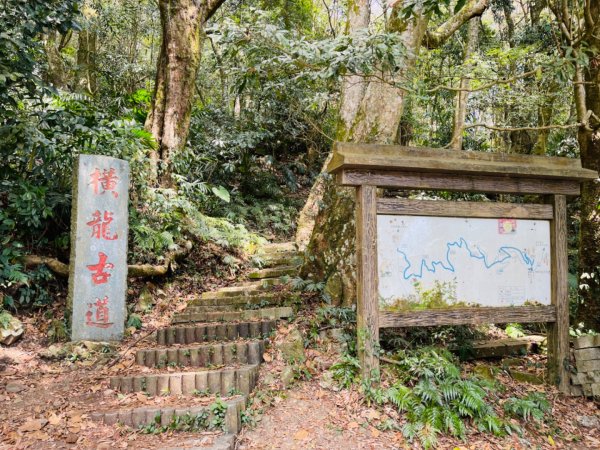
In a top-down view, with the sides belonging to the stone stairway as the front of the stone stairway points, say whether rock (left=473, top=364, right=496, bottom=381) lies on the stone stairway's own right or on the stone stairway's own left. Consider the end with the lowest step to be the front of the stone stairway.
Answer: on the stone stairway's own left

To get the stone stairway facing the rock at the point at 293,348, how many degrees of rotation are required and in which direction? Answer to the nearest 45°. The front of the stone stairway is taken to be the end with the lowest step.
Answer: approximately 90° to its left

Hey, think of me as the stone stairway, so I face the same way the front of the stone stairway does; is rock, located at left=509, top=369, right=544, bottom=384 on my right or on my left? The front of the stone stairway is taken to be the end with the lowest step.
on my left

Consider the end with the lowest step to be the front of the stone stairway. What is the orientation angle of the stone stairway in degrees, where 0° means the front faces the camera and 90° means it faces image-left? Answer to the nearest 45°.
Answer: approximately 0°

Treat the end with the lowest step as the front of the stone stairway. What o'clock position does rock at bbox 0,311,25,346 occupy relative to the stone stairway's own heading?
The rock is roughly at 4 o'clock from the stone stairway.

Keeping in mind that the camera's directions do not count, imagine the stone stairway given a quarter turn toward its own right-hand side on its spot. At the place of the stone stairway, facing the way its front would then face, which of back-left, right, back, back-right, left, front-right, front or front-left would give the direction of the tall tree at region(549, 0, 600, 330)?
back

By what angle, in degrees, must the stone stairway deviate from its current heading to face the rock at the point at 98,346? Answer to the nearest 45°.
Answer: approximately 135° to its right

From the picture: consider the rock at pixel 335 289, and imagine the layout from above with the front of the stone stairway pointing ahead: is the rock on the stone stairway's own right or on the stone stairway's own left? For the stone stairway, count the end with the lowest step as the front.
on the stone stairway's own left

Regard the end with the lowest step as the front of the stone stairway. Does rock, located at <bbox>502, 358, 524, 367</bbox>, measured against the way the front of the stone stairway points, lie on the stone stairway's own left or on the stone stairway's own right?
on the stone stairway's own left

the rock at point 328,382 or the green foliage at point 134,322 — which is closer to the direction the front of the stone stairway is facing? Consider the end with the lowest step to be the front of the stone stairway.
the rock

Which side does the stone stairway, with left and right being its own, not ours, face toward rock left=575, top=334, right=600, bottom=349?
left

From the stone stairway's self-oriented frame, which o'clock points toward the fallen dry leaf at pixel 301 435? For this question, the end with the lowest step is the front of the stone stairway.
The fallen dry leaf is roughly at 11 o'clock from the stone stairway.
